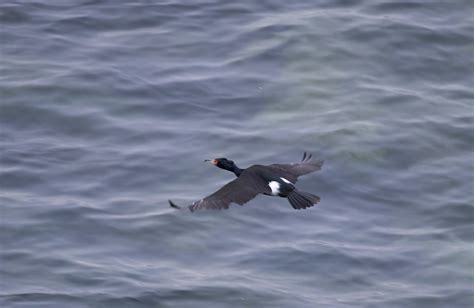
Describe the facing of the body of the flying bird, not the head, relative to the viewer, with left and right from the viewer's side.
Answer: facing away from the viewer and to the left of the viewer
